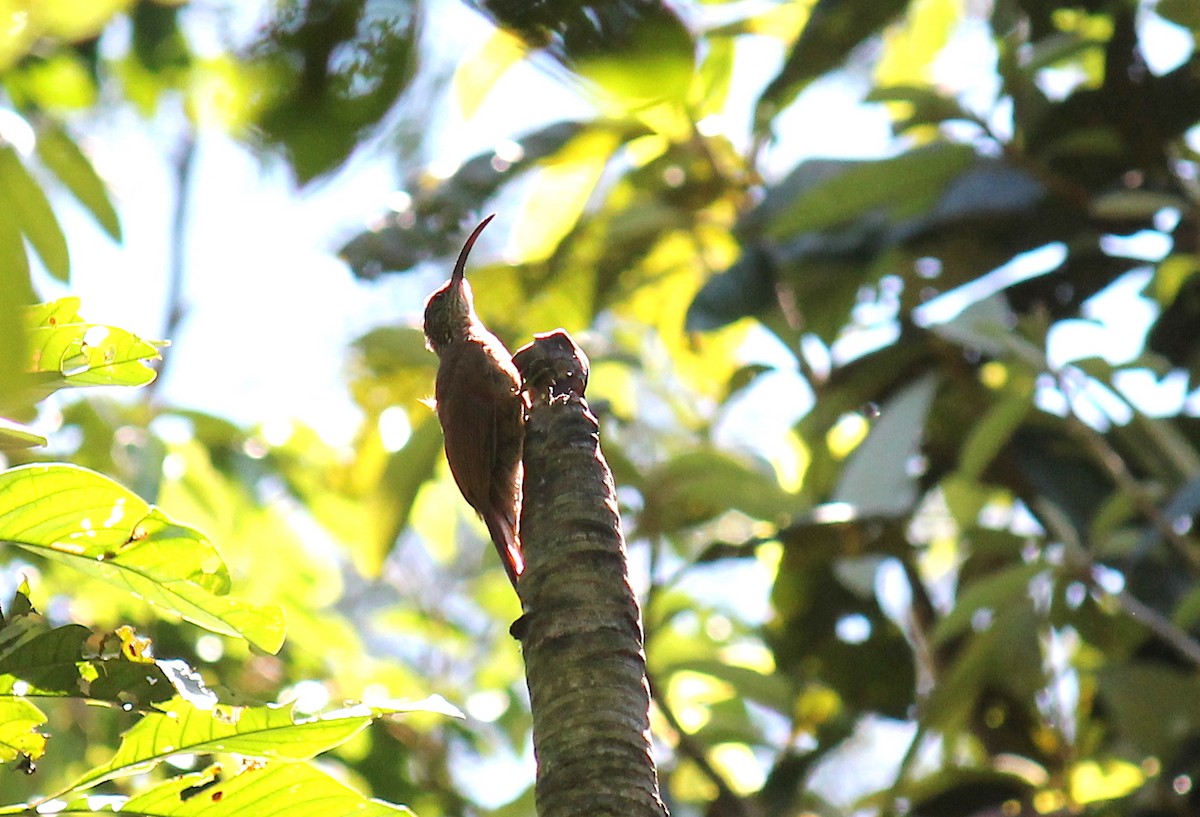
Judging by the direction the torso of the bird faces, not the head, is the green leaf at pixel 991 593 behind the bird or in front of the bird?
in front

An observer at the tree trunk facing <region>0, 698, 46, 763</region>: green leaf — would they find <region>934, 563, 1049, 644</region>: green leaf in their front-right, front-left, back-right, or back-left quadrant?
back-right

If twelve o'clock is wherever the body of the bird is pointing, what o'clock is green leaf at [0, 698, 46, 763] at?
The green leaf is roughly at 4 o'clock from the bird.

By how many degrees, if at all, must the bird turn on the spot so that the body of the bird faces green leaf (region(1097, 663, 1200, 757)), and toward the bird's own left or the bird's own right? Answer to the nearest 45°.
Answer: approximately 45° to the bird's own left

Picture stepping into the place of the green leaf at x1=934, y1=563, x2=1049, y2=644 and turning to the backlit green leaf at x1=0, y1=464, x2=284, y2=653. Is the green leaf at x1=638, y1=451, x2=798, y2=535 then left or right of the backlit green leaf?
right

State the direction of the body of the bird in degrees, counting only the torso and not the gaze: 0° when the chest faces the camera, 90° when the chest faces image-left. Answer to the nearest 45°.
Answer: approximately 270°

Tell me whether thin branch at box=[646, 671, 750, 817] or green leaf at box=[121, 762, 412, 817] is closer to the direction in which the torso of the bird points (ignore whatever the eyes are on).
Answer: the thin branch

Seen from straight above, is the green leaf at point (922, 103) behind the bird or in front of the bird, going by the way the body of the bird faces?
in front
